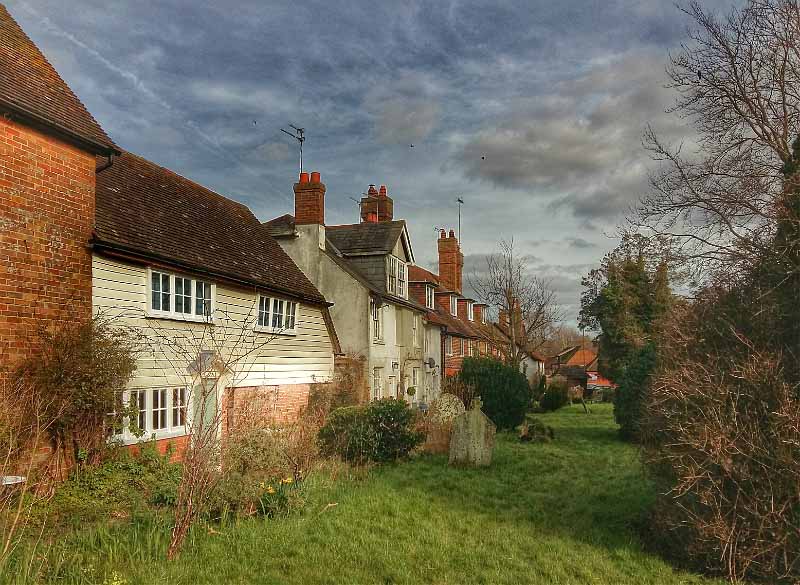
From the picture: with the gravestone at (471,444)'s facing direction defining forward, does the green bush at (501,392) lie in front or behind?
behind

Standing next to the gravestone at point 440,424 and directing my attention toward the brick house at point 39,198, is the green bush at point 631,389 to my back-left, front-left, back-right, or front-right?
back-left

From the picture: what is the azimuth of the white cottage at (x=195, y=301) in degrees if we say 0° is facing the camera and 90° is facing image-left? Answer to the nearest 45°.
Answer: approximately 315°

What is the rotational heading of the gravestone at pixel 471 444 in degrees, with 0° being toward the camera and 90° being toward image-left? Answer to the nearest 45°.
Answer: approximately 0°

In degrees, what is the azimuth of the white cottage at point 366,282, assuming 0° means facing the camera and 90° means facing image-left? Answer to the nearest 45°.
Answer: approximately 315°

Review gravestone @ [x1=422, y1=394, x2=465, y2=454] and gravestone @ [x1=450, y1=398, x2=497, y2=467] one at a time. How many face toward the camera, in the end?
2

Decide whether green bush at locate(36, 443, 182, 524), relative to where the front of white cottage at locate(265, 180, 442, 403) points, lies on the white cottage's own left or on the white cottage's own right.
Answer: on the white cottage's own right

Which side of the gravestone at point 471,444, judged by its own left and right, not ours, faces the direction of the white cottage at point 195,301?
right
